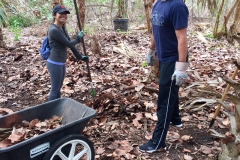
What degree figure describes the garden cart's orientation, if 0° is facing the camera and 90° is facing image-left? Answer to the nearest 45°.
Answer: approximately 225°

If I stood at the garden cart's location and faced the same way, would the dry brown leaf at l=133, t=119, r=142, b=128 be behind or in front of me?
in front

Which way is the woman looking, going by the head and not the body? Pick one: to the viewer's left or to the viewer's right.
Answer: to the viewer's right

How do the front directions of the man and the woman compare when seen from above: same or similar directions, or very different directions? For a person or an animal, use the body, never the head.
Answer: very different directions

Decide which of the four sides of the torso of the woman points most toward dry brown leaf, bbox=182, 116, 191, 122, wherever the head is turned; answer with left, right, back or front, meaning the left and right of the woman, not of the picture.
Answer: front

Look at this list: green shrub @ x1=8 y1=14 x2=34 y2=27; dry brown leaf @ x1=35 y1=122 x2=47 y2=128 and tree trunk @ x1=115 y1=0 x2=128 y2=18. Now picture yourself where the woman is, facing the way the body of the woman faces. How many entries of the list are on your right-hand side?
1

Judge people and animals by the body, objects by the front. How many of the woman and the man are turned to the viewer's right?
1

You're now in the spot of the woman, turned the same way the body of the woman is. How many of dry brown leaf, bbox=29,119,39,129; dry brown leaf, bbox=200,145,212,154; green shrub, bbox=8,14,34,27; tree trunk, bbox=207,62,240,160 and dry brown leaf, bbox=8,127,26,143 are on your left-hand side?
1

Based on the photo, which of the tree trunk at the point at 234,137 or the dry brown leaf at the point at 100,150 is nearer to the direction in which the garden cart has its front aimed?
the dry brown leaf

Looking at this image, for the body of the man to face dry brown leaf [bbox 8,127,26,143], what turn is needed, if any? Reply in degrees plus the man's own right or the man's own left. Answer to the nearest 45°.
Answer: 0° — they already face it

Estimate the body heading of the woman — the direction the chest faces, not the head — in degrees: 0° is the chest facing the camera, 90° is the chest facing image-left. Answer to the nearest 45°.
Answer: approximately 270°

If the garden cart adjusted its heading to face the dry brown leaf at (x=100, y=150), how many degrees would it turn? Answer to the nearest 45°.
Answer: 0° — it already faces it

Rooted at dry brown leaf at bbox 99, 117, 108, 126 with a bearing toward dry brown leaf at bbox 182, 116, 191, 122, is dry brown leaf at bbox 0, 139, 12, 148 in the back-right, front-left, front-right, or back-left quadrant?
back-right
